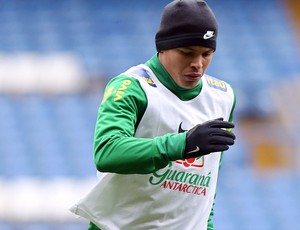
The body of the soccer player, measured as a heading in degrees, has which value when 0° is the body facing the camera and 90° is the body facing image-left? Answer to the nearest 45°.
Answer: approximately 315°

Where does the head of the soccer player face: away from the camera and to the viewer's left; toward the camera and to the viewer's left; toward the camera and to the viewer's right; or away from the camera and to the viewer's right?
toward the camera and to the viewer's right
